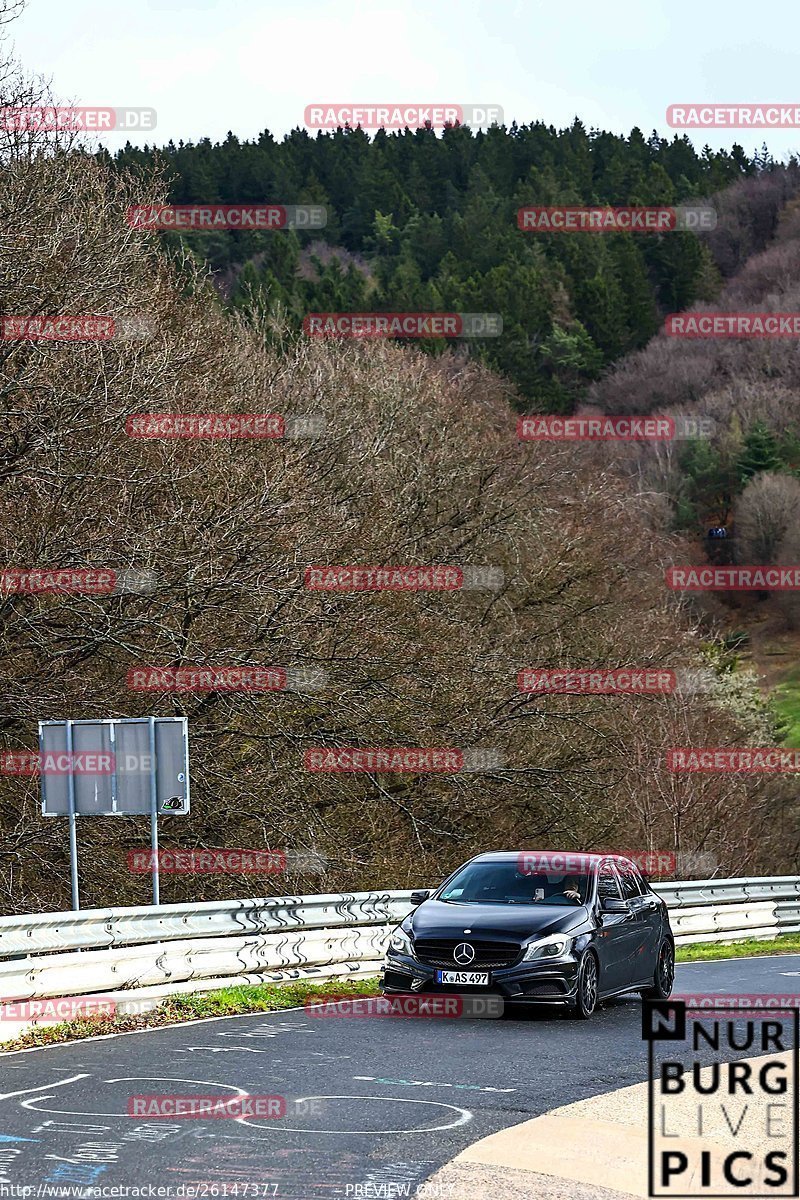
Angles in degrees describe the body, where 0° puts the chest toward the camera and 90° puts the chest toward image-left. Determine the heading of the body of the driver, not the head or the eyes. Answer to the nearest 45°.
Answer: approximately 45°

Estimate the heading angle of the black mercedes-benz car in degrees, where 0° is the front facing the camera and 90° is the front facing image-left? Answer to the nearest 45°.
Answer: approximately 45°
